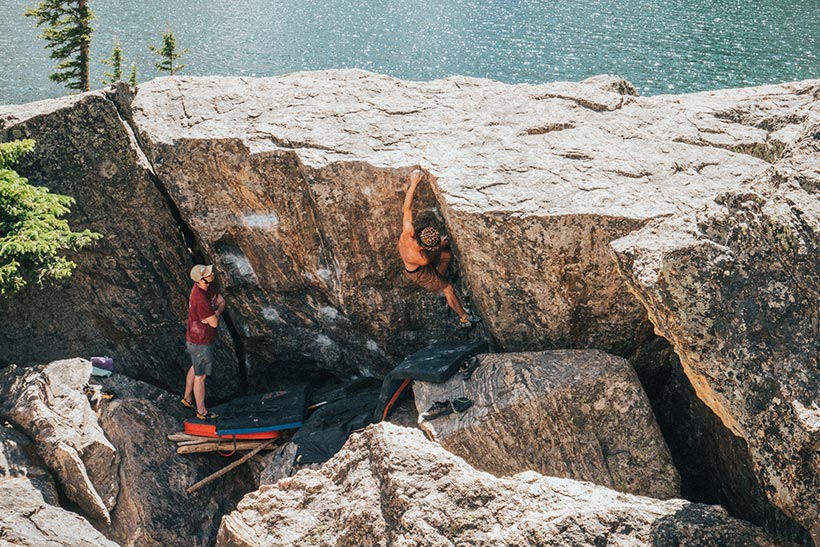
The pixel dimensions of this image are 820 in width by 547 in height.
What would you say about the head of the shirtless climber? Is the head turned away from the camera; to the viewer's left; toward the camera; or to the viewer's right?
away from the camera

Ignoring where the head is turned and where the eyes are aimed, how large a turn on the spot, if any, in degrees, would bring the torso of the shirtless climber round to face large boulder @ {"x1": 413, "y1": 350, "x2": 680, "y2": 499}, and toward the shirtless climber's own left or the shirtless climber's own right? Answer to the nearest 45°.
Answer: approximately 90° to the shirtless climber's own right

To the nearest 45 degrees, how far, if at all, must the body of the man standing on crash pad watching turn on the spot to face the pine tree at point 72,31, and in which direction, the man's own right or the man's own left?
approximately 90° to the man's own left

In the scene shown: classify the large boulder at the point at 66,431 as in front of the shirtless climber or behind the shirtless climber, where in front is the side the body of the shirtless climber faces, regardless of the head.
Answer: behind

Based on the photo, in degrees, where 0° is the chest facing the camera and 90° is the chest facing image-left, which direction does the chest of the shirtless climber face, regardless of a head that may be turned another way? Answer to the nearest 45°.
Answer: approximately 225°

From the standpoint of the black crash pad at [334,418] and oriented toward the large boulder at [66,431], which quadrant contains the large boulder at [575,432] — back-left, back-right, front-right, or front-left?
back-left

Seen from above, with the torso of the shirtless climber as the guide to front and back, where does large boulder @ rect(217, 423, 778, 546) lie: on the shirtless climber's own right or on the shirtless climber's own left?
on the shirtless climber's own right
